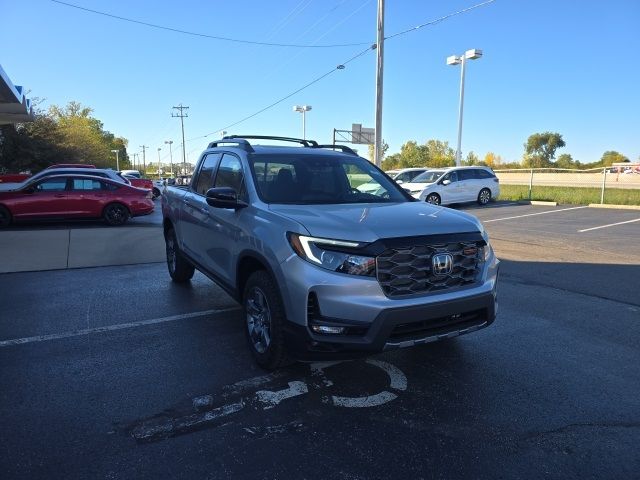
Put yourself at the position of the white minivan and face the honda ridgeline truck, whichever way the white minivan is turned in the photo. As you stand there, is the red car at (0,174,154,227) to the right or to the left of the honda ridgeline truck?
right

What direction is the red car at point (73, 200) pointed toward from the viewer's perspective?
to the viewer's left

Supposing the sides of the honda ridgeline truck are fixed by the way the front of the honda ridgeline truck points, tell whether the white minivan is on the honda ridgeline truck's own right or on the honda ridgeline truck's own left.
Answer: on the honda ridgeline truck's own left

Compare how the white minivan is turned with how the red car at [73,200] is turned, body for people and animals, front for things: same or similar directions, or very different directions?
same or similar directions

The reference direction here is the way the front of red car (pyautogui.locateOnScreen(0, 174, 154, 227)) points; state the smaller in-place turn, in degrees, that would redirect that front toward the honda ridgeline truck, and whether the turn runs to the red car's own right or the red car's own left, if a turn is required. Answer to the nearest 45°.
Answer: approximately 90° to the red car's own left

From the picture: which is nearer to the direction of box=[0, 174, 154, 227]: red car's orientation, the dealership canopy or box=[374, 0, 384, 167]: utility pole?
the dealership canopy

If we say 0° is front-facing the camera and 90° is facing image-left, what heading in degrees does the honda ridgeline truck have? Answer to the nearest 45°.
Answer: approximately 315°

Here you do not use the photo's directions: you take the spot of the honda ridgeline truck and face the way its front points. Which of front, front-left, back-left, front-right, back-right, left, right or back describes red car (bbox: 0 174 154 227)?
back

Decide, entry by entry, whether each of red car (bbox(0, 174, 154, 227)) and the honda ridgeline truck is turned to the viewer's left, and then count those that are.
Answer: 1

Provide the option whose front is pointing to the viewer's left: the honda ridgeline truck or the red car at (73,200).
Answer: the red car

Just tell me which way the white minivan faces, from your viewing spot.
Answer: facing the viewer and to the left of the viewer

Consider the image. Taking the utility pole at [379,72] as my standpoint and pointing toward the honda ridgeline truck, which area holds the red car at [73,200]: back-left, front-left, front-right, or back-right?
front-right

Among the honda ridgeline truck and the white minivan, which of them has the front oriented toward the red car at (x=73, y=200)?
the white minivan

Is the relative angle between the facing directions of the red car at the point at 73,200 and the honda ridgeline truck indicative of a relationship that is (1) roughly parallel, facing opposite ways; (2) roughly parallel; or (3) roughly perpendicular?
roughly perpendicular
